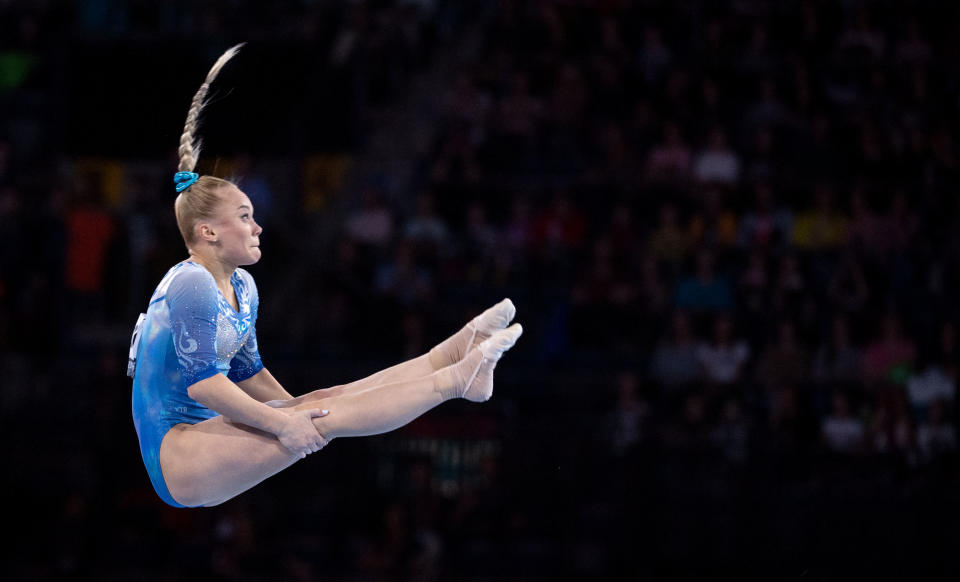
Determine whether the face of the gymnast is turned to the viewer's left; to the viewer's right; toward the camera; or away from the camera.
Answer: to the viewer's right

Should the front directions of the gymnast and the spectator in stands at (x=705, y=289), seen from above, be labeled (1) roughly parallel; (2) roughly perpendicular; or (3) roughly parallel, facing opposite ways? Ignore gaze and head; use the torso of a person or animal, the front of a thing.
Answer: roughly perpendicular

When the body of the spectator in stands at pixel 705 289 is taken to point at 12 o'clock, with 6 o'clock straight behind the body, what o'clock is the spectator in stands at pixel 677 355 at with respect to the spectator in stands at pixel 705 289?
the spectator in stands at pixel 677 355 is roughly at 1 o'clock from the spectator in stands at pixel 705 289.

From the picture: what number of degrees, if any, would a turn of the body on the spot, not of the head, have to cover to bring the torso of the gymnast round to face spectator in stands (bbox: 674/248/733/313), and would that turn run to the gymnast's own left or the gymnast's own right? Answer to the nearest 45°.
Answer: approximately 45° to the gymnast's own left

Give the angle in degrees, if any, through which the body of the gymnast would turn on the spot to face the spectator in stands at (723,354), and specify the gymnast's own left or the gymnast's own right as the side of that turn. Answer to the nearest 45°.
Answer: approximately 45° to the gymnast's own left

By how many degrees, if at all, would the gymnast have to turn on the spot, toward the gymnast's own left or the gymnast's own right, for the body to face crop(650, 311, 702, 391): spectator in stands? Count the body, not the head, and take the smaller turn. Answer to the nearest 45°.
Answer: approximately 45° to the gymnast's own left

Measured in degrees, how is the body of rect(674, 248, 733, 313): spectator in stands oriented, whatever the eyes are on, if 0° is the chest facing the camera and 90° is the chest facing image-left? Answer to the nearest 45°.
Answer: approximately 0°

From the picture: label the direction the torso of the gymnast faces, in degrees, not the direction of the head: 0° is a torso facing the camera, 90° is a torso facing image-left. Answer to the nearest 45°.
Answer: approximately 270°

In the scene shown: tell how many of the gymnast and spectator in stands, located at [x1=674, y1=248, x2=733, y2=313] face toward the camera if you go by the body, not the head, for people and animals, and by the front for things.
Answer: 1
